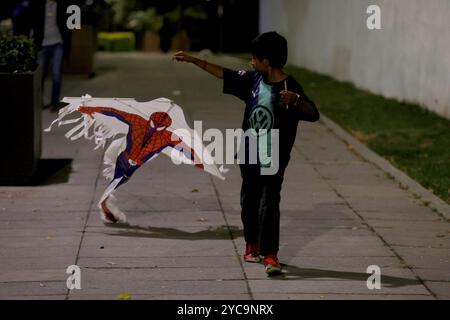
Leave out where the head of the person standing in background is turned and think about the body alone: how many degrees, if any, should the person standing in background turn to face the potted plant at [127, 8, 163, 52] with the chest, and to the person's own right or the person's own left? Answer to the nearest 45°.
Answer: approximately 180°

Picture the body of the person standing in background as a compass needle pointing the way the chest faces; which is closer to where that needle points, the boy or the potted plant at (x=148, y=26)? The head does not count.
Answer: the boy

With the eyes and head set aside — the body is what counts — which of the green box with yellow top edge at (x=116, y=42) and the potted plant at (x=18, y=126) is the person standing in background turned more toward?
the potted plant

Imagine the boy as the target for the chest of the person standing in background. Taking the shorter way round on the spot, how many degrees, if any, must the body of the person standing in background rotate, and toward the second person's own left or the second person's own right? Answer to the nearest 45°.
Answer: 0° — they already face them

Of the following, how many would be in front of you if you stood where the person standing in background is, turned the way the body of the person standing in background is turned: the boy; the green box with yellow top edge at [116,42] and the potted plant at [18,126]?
2

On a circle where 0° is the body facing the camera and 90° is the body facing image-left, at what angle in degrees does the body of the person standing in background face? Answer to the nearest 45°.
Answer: approximately 0°

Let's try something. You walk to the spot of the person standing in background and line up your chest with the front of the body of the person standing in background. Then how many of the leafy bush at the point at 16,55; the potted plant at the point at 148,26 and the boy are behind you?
1

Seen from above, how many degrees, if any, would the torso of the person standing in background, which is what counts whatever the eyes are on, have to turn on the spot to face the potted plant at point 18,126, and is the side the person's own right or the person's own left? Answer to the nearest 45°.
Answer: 0° — they already face it

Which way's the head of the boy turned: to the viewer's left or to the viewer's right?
to the viewer's left

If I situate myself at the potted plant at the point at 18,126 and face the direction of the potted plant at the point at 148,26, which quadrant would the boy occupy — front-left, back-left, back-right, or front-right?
back-right

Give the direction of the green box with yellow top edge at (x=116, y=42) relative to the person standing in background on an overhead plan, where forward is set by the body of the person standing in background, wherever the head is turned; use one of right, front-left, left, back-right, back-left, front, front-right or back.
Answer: back

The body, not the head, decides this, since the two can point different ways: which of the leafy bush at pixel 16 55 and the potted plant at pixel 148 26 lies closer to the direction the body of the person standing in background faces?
the leafy bush
